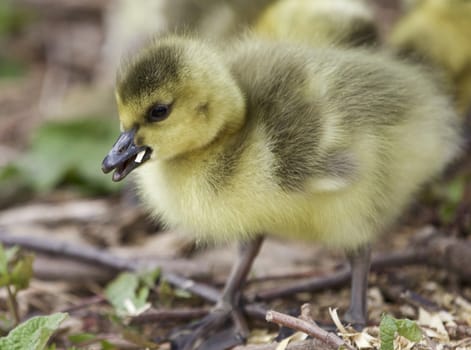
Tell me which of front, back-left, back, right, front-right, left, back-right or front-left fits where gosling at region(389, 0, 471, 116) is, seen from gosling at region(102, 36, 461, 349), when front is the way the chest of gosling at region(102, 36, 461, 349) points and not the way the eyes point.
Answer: back-right

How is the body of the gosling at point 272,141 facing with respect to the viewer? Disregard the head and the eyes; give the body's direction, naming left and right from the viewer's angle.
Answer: facing to the left of the viewer

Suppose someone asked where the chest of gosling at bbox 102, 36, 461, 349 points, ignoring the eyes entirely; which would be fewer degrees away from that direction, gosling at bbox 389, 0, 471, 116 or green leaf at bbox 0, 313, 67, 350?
the green leaf

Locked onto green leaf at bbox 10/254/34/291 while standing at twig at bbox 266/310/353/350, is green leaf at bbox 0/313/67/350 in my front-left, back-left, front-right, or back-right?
front-left

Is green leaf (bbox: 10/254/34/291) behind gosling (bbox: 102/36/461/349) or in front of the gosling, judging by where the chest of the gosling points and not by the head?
in front

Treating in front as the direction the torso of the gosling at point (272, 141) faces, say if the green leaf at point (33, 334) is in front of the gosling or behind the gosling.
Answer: in front

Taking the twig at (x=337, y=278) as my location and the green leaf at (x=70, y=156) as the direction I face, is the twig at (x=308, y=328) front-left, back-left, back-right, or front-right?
back-left

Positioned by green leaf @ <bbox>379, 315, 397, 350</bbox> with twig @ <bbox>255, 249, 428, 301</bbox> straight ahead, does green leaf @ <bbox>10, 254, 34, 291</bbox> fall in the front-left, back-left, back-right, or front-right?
front-left
